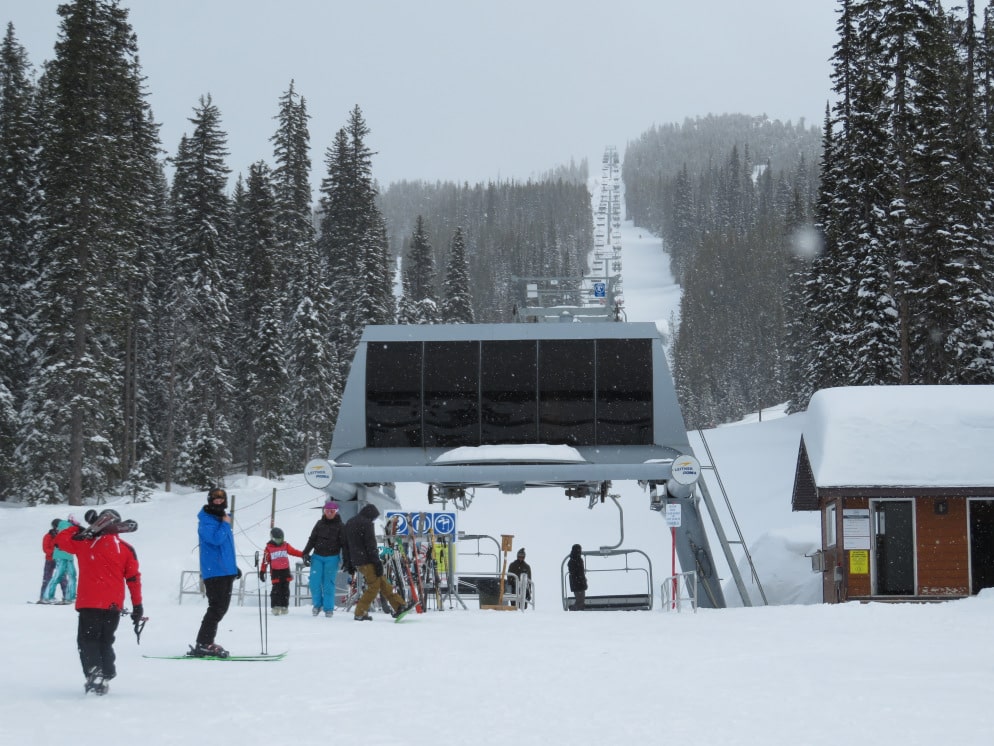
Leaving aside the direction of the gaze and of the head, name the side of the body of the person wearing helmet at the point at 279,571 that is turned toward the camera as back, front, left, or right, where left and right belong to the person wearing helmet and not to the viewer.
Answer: front

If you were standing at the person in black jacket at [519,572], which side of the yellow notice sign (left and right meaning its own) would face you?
right

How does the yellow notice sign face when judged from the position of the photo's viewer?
facing the viewer

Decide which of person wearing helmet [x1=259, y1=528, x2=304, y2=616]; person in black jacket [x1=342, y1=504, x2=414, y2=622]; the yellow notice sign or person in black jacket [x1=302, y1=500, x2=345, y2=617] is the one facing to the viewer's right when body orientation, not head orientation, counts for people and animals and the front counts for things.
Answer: person in black jacket [x1=342, y1=504, x2=414, y2=622]

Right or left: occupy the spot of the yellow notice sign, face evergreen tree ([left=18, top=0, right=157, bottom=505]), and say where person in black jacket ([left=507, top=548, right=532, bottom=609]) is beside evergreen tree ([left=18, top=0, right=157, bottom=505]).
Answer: left

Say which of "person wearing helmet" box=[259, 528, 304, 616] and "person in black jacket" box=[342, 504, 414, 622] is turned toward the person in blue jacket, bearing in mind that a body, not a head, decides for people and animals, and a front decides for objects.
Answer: the person wearing helmet

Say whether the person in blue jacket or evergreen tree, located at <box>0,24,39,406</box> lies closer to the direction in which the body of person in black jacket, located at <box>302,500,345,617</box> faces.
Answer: the person in blue jacket

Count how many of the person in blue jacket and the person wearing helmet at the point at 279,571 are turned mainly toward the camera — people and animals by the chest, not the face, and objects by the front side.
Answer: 1

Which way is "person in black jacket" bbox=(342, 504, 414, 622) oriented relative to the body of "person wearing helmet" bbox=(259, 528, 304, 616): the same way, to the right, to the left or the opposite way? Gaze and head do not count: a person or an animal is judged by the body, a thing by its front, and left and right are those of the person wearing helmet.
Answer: to the left

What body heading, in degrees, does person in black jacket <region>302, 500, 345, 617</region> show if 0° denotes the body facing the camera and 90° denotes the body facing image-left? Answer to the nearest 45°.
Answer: approximately 0°

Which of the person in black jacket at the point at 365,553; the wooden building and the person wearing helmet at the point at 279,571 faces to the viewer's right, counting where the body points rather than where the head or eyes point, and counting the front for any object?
the person in black jacket
